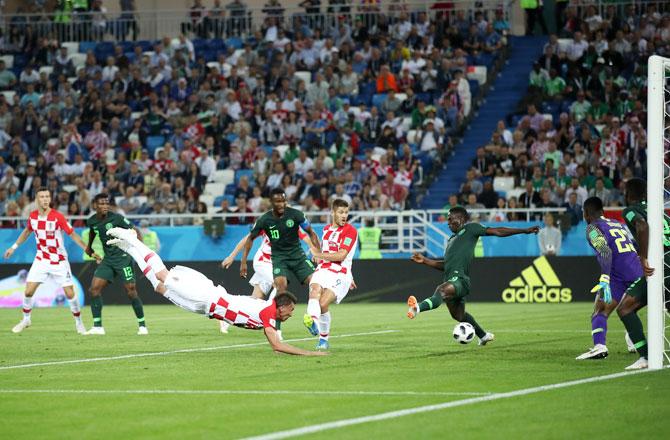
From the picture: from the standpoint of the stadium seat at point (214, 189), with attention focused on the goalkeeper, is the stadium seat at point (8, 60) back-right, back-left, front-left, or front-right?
back-right

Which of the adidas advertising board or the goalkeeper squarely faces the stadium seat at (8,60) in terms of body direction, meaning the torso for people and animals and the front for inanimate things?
the goalkeeper

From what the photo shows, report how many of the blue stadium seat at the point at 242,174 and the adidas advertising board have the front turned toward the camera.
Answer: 2

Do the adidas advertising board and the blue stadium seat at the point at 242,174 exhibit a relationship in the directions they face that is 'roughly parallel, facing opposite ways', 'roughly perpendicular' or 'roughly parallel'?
roughly parallel

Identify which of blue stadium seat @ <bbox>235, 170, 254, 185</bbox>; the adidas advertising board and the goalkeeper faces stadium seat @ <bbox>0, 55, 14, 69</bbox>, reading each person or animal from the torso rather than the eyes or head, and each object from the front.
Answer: the goalkeeper

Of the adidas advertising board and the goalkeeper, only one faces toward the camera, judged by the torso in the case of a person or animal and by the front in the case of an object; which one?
the adidas advertising board

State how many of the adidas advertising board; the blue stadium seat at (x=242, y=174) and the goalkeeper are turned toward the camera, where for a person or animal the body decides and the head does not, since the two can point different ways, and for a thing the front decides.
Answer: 2

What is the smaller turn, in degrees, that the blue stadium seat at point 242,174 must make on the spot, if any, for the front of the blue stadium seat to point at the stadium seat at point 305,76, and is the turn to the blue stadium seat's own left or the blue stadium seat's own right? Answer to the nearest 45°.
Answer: approximately 135° to the blue stadium seat's own left

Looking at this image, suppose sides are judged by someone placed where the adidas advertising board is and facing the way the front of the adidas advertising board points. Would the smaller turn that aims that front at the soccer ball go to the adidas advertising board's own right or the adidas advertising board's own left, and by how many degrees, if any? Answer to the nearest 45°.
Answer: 0° — it already faces it

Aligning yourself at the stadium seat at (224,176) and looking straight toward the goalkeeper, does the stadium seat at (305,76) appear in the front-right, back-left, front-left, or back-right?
back-left

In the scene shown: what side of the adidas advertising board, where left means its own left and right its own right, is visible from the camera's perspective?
front

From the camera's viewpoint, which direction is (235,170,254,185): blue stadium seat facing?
toward the camera

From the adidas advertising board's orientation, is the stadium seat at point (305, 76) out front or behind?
behind

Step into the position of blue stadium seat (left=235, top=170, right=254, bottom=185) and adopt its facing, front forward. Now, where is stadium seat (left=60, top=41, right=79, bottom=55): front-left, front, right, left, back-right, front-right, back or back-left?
back-right

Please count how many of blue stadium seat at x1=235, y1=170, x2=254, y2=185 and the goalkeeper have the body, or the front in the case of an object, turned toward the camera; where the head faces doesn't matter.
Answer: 1

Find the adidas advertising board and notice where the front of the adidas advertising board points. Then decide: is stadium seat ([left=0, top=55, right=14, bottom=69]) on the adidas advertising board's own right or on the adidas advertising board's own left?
on the adidas advertising board's own right

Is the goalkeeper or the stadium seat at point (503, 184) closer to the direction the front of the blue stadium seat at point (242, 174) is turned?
the goalkeeper

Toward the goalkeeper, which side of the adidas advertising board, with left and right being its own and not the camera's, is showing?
front

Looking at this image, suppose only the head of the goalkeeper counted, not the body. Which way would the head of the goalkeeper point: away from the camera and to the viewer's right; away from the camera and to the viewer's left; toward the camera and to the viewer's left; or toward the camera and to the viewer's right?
away from the camera and to the viewer's left

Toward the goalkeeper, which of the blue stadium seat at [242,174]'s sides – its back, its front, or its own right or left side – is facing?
front

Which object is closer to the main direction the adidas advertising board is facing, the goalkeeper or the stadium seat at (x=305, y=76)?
the goalkeeper
